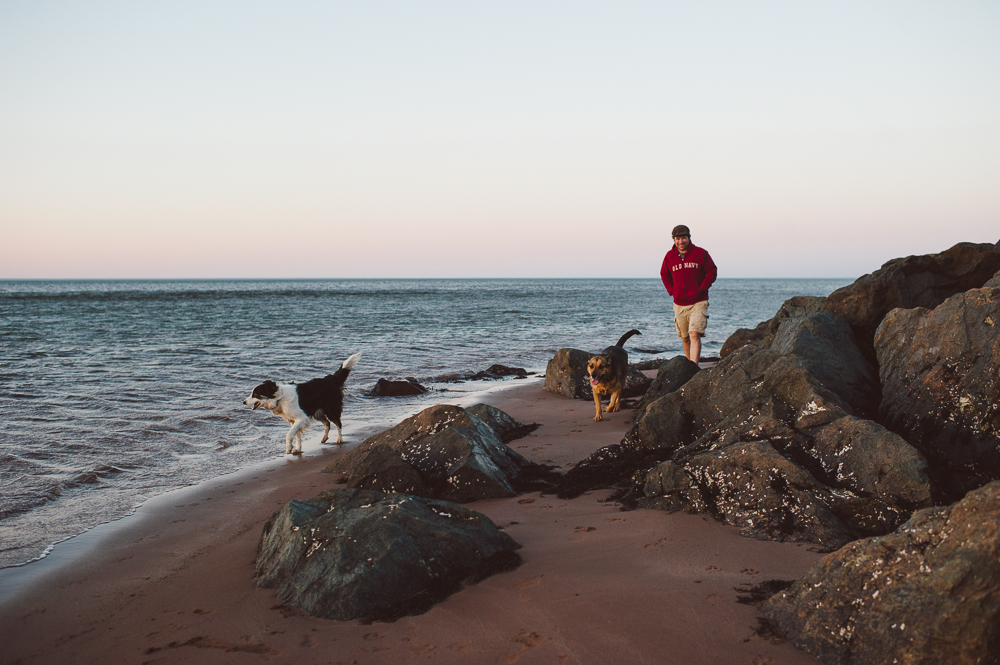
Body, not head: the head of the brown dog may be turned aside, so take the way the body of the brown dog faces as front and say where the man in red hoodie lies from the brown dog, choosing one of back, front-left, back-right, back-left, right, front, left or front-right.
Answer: back

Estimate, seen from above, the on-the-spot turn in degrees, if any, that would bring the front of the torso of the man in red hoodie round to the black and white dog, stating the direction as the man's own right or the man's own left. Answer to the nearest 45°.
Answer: approximately 45° to the man's own right

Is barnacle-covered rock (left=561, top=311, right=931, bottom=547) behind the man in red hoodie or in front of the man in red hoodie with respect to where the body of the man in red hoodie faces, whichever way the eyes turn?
in front

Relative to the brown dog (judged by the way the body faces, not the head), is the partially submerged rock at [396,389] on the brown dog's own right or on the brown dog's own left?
on the brown dog's own right

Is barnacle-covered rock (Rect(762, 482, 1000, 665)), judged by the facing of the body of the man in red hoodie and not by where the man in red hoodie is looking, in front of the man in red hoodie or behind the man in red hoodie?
in front

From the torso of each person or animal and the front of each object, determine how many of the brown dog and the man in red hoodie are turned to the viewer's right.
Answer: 0

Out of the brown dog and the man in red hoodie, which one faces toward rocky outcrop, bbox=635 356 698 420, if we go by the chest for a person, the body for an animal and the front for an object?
the man in red hoodie

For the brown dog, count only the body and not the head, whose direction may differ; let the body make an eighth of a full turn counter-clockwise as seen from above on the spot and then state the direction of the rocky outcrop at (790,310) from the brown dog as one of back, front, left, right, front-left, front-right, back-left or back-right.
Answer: left
